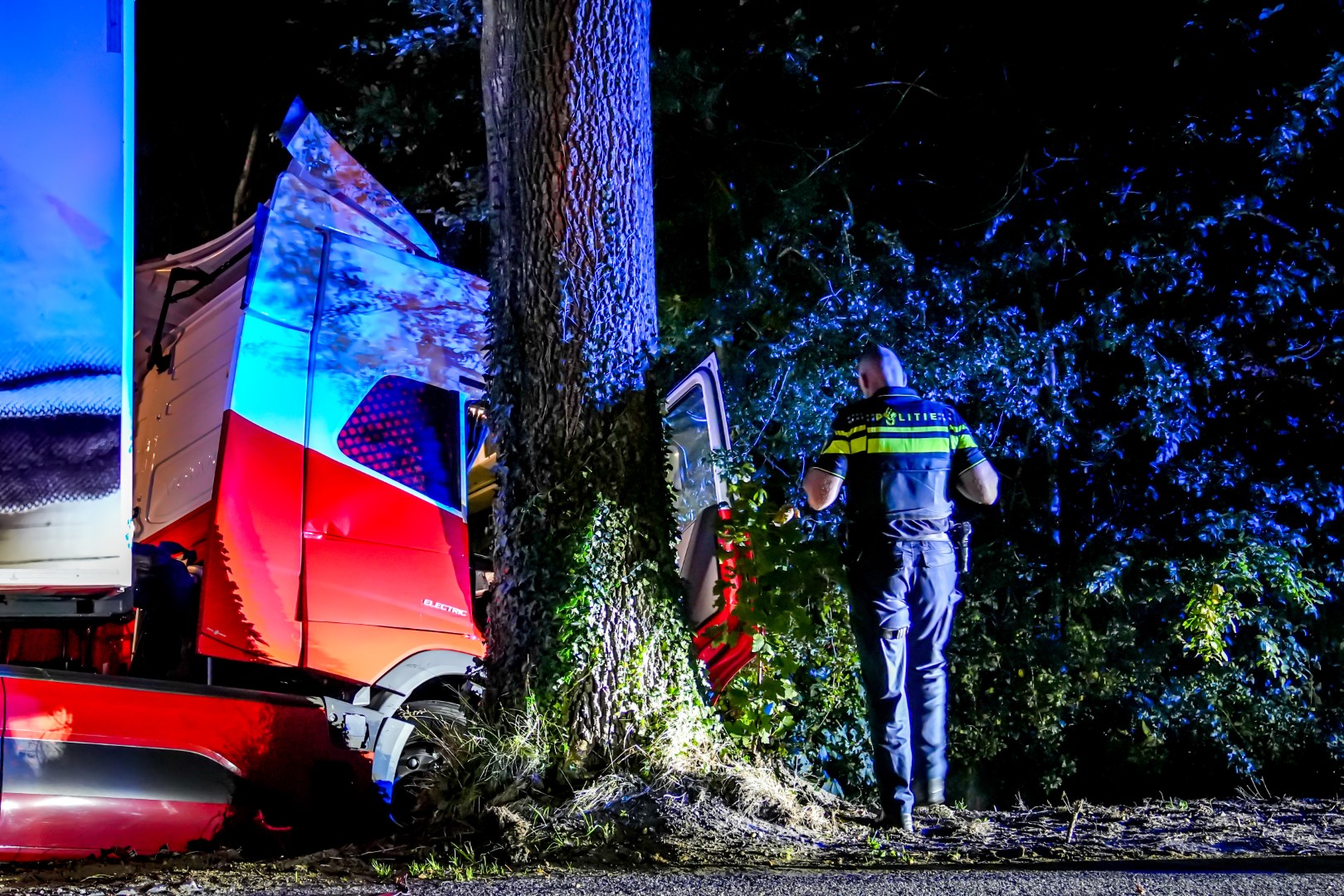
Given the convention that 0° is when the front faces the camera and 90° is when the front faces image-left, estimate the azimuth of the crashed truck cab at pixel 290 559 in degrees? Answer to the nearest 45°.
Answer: approximately 225°

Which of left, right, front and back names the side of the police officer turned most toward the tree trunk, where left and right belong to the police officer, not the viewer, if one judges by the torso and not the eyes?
left

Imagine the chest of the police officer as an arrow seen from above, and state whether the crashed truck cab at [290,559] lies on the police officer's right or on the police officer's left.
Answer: on the police officer's left

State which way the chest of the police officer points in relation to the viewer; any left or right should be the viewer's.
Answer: facing away from the viewer
